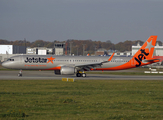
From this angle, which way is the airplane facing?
to the viewer's left
